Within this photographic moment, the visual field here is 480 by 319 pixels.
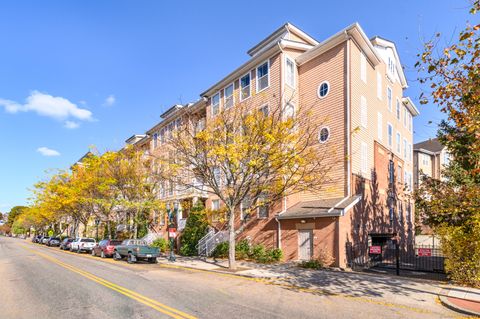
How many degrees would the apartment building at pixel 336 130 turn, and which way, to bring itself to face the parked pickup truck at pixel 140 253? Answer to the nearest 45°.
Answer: approximately 45° to its right

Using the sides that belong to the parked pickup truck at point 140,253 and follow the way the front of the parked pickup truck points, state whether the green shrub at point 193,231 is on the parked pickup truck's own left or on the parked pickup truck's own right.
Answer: on the parked pickup truck's own right

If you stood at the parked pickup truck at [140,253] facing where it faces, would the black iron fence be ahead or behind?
behind

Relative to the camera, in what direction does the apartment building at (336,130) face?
facing the viewer and to the left of the viewer

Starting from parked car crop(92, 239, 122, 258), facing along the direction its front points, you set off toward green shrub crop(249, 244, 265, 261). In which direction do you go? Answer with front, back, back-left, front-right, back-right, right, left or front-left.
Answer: back

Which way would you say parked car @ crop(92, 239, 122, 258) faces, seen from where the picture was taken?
facing away from the viewer and to the left of the viewer

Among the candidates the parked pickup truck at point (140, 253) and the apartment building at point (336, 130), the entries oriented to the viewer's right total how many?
0

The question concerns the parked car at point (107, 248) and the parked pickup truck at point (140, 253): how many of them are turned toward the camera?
0

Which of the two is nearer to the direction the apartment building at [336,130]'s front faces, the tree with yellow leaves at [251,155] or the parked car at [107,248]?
the tree with yellow leaves

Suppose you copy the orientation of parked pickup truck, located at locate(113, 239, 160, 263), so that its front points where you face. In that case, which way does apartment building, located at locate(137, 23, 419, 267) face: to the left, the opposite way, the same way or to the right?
to the left

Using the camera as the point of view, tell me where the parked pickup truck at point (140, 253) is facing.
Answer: facing away from the viewer and to the left of the viewer

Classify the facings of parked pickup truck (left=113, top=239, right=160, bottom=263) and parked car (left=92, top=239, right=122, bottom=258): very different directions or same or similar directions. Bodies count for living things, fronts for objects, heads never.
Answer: same or similar directions
